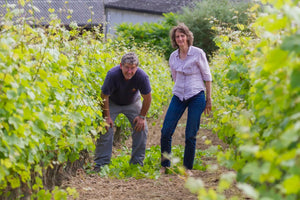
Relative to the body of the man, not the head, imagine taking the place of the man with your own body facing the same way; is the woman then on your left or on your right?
on your left

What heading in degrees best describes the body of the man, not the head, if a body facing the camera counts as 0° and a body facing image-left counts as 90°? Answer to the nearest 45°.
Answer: approximately 0°
